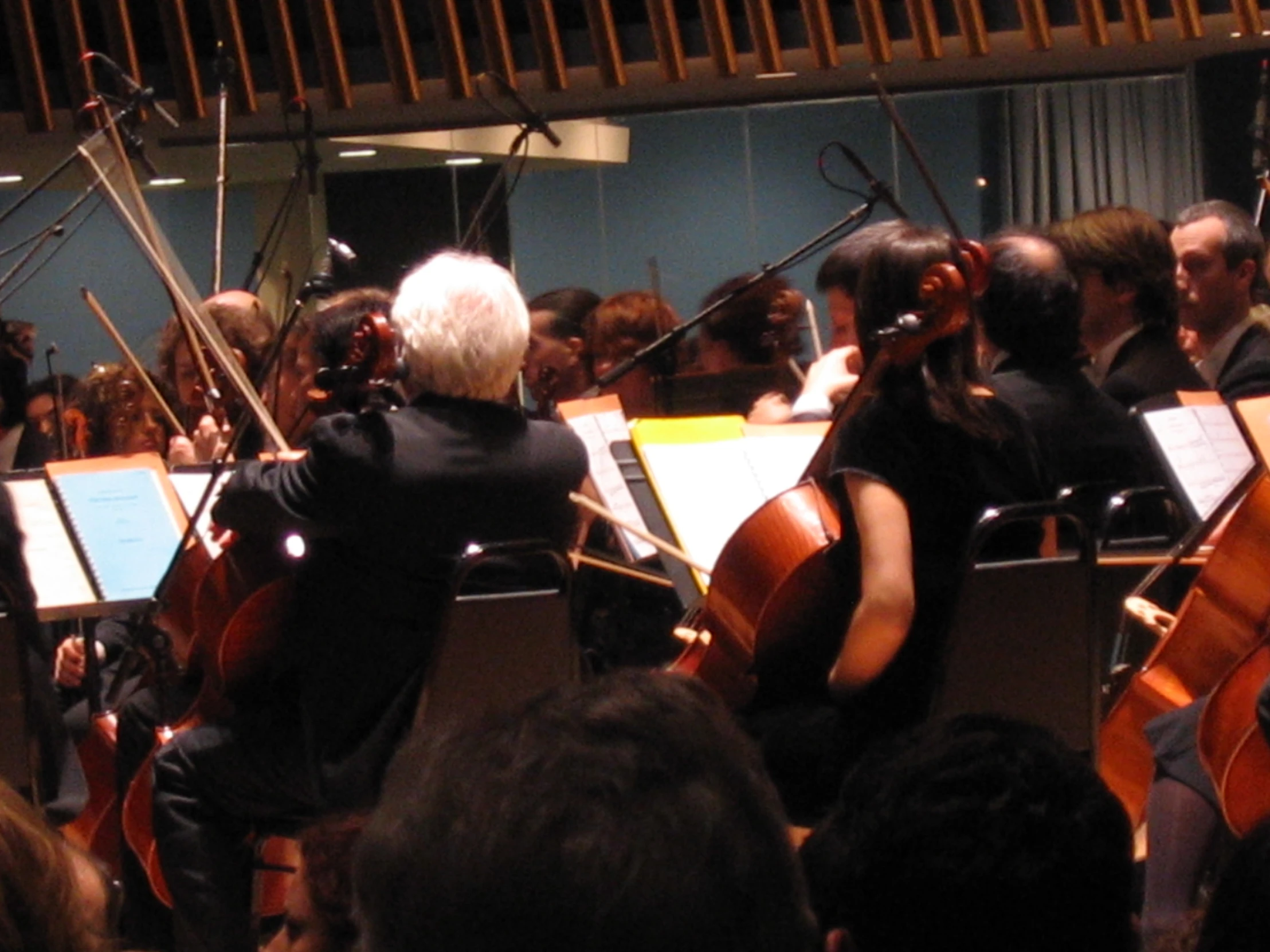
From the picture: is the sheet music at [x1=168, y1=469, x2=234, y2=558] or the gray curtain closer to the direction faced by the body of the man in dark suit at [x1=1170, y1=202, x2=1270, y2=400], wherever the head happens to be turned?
the sheet music

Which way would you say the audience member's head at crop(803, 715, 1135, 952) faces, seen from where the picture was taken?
facing away from the viewer

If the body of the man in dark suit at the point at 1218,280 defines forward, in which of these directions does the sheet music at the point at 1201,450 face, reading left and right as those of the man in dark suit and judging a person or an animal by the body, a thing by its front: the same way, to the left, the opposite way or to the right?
to the left

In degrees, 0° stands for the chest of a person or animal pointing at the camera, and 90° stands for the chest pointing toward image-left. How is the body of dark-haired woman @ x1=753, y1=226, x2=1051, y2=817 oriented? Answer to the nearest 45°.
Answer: approximately 135°

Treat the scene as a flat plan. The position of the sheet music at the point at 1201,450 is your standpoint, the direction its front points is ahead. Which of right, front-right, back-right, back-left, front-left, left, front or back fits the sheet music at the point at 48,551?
back-right

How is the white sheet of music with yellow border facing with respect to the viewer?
toward the camera

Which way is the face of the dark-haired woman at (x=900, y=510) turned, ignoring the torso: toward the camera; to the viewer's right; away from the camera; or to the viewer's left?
away from the camera

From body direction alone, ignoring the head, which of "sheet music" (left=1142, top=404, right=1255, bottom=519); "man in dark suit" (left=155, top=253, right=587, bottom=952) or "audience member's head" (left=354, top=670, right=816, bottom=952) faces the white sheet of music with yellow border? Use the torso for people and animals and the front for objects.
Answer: the audience member's head

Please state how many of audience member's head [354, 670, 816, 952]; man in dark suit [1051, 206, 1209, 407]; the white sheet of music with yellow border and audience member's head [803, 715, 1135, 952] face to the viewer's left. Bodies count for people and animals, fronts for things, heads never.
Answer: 1

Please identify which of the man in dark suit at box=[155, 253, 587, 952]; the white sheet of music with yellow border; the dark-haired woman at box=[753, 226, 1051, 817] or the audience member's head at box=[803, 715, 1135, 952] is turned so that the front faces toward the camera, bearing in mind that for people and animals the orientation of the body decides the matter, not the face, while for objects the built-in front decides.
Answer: the white sheet of music with yellow border

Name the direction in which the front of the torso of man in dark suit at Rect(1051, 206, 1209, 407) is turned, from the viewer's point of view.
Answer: to the viewer's left

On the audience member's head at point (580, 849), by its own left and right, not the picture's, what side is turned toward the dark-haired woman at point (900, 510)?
front

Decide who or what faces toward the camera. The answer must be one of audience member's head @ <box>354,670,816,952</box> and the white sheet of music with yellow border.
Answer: the white sheet of music with yellow border

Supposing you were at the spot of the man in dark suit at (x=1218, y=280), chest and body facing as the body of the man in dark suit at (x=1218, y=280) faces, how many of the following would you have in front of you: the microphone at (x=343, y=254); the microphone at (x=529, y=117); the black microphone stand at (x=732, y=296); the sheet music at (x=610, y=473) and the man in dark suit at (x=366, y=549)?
5

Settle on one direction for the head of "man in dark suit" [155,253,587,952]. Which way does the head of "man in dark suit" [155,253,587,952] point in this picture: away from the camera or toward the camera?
away from the camera

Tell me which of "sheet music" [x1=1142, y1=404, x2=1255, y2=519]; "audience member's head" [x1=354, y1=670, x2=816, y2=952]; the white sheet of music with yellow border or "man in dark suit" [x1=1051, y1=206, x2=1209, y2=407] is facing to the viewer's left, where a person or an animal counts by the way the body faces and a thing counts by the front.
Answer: the man in dark suit

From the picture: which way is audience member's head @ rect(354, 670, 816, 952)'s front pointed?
away from the camera

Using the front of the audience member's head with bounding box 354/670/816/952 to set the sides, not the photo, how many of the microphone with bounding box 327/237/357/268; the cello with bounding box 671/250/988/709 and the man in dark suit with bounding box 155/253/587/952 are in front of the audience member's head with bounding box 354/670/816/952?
3

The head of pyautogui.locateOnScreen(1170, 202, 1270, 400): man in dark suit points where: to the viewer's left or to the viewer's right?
to the viewer's left

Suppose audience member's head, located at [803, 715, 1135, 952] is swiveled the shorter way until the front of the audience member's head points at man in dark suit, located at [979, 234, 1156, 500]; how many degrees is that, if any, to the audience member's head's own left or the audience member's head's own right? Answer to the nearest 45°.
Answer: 0° — it already faces them
